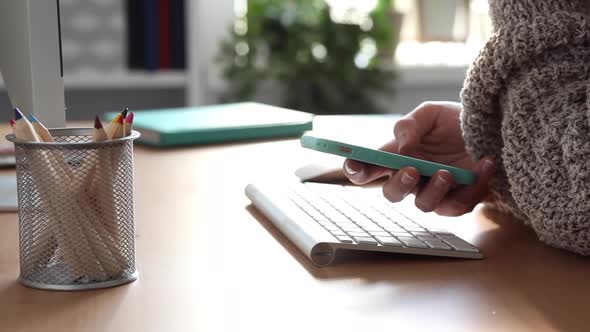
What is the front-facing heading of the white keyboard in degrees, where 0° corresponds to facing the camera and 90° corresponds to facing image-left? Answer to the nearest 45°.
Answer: approximately 270°

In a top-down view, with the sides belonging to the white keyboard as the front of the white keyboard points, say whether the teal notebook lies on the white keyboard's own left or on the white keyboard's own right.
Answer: on the white keyboard's own left

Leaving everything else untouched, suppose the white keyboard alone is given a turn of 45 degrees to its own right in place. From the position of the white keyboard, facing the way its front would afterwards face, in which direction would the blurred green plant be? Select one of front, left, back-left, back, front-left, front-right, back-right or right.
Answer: back-left
